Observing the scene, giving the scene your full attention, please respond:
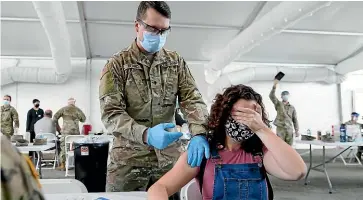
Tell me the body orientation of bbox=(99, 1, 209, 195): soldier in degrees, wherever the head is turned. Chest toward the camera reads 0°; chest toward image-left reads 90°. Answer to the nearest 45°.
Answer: approximately 315°

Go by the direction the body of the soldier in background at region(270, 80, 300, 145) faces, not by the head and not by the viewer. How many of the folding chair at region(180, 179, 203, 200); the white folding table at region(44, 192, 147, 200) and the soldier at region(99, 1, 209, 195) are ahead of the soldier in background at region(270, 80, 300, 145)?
3

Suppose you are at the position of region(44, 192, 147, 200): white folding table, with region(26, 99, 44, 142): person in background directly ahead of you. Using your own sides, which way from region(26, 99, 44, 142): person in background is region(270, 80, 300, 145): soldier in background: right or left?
right

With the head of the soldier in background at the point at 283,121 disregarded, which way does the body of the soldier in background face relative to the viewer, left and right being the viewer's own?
facing the viewer
